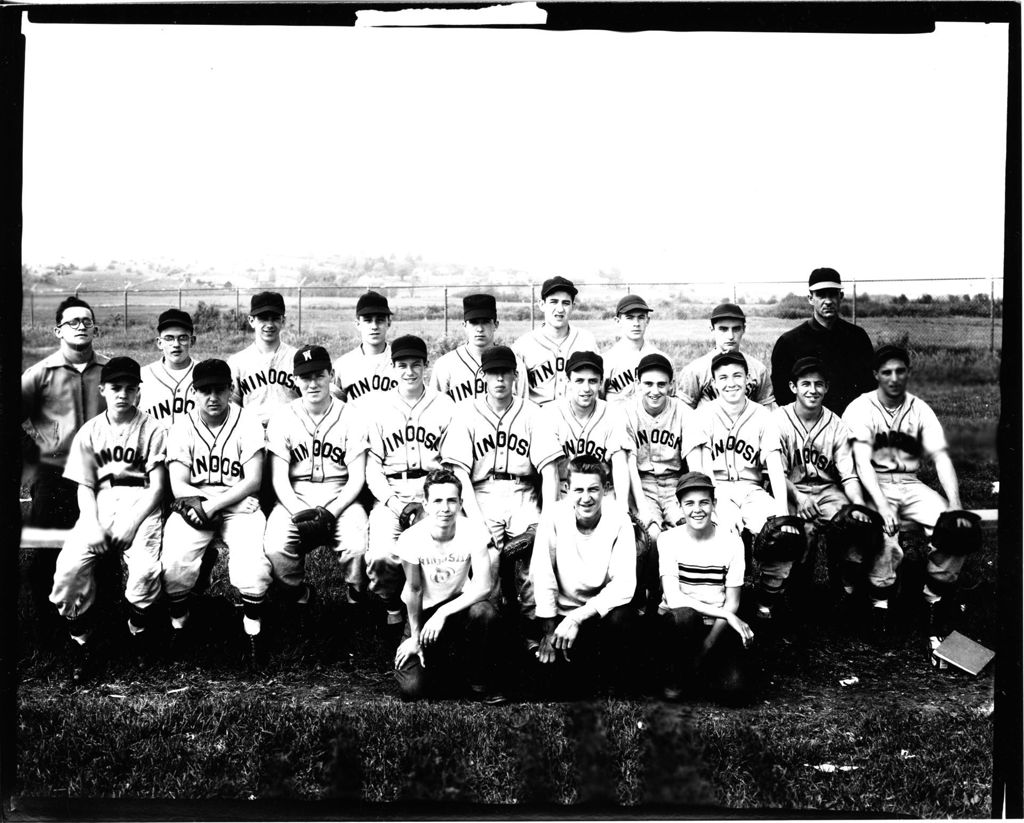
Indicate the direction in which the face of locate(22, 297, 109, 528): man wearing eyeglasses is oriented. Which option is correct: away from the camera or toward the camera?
toward the camera

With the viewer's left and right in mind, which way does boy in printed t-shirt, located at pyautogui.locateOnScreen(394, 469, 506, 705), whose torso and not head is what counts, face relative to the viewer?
facing the viewer

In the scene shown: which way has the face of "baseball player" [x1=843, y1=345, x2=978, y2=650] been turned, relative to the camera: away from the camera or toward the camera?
toward the camera

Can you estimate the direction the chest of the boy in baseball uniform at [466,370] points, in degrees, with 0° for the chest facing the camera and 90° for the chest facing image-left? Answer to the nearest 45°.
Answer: approximately 0°

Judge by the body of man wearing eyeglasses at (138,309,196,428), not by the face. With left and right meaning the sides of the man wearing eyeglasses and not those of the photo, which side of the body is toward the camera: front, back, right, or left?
front

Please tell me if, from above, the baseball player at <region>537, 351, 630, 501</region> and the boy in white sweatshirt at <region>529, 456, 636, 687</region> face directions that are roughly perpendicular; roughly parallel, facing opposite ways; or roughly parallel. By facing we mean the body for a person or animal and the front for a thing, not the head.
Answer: roughly parallel

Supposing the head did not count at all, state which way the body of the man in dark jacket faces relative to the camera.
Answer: toward the camera

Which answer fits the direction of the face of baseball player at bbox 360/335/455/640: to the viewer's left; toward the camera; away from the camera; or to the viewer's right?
toward the camera

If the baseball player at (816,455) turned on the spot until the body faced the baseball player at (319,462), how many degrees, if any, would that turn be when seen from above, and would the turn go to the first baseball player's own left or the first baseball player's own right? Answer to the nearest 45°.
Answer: approximately 90° to the first baseball player's own right

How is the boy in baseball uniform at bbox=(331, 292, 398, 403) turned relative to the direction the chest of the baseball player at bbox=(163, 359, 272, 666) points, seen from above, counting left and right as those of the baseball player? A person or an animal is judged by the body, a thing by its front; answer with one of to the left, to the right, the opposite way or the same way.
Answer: the same way

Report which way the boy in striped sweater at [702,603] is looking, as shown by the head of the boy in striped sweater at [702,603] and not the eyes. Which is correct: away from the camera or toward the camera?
toward the camera

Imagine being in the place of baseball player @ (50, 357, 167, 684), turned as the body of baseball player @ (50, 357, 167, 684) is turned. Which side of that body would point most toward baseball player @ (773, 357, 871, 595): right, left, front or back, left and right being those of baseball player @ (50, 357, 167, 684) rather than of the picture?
left

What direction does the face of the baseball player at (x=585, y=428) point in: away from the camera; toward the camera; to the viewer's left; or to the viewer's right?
toward the camera
